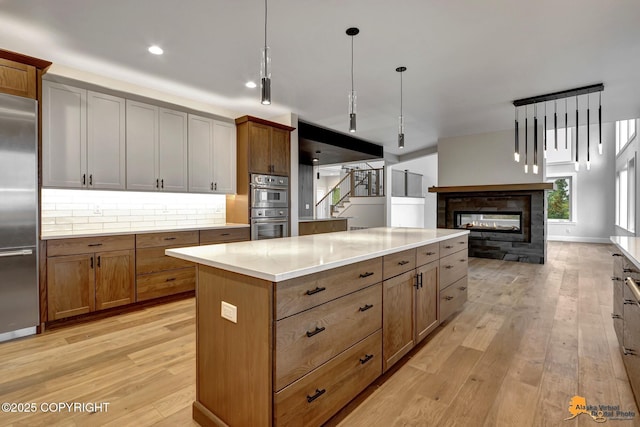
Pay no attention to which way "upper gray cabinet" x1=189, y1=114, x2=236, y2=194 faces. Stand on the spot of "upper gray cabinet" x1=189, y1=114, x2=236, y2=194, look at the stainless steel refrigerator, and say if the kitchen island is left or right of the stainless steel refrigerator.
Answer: left

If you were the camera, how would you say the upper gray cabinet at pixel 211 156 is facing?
facing the viewer and to the right of the viewer

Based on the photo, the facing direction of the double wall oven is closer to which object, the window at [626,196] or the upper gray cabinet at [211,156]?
the window

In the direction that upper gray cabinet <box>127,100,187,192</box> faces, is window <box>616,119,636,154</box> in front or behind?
in front

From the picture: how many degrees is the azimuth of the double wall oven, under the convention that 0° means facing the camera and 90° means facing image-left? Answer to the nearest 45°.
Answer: approximately 315°

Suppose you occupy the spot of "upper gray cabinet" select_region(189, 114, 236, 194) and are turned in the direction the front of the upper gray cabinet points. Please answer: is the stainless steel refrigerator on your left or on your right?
on your right

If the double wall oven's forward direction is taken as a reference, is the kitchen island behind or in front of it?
in front

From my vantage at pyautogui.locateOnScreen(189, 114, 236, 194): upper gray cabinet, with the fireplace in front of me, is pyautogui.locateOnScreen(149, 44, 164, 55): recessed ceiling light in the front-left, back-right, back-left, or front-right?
back-right

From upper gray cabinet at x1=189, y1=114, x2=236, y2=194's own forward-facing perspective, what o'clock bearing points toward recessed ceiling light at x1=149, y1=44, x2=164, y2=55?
The recessed ceiling light is roughly at 2 o'clock from the upper gray cabinet.

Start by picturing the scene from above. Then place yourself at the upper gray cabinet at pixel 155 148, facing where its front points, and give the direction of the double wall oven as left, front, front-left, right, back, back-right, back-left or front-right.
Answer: front-left

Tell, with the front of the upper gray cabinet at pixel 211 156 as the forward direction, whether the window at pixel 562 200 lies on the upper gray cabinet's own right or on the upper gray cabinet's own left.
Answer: on the upper gray cabinet's own left
